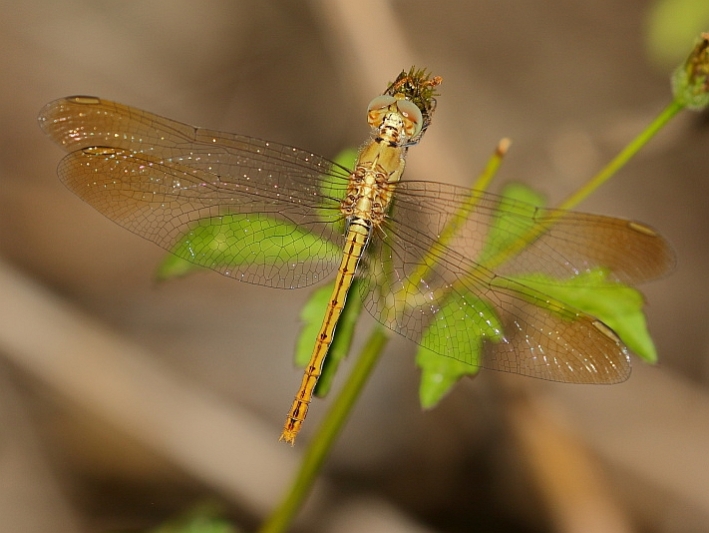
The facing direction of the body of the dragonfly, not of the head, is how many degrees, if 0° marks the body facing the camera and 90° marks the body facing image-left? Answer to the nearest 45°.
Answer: approximately 180°
